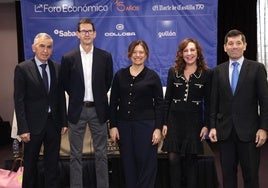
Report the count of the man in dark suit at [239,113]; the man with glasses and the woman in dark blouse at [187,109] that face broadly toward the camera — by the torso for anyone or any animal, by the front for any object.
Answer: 3

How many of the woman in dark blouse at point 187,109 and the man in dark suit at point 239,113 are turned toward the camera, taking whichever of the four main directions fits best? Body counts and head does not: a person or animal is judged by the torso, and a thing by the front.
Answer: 2

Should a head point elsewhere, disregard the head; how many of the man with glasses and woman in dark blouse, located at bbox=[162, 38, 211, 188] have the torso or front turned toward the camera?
2

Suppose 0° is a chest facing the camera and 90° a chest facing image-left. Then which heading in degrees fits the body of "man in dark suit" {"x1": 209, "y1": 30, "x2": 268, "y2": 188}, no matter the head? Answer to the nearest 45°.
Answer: approximately 0°

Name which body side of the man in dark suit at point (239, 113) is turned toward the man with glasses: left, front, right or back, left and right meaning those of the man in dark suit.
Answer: right

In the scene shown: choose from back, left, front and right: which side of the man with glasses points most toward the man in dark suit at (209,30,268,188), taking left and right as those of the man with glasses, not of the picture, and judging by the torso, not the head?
left
